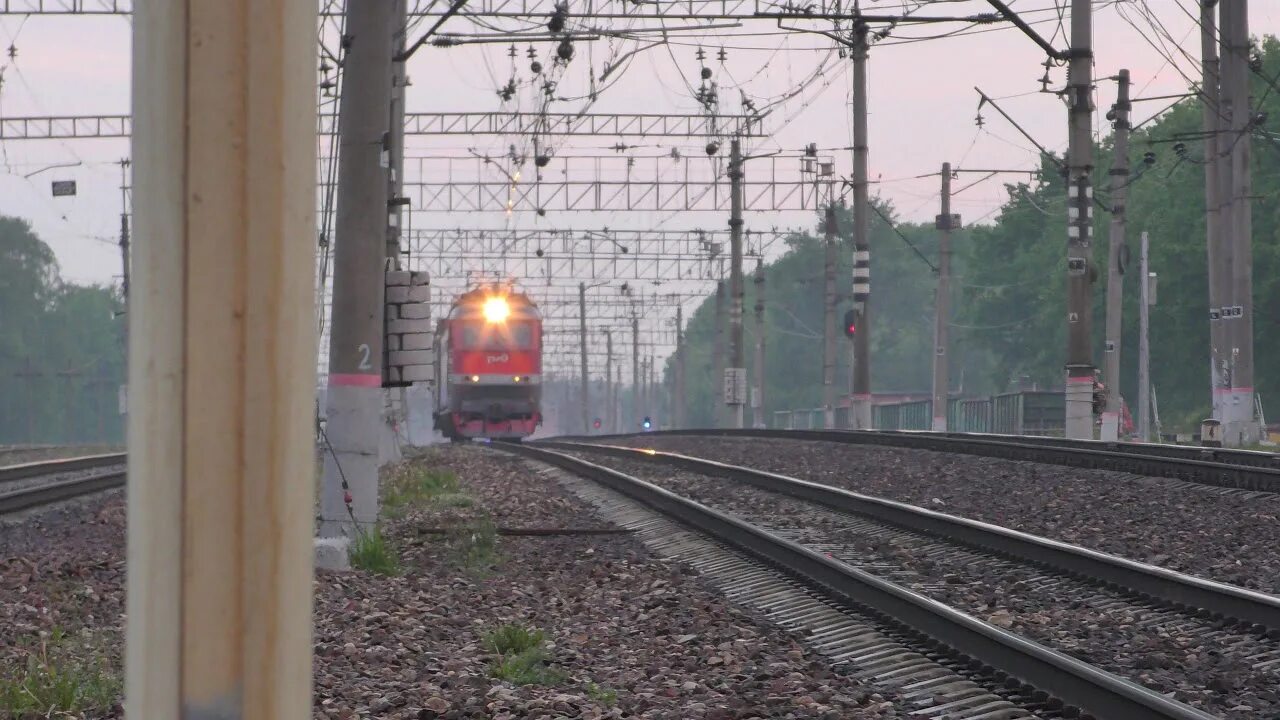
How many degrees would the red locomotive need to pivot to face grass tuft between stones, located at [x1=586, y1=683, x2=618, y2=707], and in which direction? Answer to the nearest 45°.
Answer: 0° — it already faces it

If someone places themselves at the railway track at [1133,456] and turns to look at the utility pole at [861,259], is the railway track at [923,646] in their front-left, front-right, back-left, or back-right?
back-left

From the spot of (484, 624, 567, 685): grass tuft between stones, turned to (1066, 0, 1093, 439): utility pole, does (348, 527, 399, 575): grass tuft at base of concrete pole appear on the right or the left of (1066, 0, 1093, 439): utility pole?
left

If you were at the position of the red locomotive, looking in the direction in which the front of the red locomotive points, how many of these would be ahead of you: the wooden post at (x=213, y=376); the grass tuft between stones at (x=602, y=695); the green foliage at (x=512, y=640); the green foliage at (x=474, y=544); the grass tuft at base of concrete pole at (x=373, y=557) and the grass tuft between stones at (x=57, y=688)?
6

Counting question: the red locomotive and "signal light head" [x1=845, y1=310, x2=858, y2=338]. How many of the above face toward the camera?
2

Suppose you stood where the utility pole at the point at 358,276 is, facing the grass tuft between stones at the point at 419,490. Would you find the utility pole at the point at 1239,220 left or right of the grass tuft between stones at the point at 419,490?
right

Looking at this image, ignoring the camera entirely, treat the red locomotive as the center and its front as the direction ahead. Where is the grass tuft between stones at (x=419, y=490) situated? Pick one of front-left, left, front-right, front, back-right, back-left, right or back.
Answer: front

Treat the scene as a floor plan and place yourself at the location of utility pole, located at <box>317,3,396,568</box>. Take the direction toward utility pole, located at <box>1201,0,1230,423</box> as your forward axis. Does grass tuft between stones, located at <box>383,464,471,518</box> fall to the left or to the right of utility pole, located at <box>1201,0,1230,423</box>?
left

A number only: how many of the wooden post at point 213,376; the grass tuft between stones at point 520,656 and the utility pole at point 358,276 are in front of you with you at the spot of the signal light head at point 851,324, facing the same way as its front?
3

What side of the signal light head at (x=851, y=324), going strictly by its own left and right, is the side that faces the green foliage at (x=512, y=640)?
front

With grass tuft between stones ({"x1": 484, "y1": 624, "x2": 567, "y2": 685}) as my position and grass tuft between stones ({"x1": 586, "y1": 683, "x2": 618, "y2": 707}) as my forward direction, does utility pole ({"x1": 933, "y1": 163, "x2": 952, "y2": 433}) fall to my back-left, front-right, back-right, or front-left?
back-left

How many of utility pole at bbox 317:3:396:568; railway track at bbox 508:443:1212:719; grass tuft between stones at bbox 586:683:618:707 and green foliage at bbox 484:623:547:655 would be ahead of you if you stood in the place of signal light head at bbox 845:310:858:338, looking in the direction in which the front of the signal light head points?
4

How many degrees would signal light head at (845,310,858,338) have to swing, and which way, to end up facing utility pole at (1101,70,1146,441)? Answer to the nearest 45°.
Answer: approximately 90° to its left

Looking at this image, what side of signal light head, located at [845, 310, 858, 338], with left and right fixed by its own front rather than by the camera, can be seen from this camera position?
front

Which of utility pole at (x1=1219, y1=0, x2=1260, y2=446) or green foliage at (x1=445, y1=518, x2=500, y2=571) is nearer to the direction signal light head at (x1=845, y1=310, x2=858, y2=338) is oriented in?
the green foliage

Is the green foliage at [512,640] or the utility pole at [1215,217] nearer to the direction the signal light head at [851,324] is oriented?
the green foliage

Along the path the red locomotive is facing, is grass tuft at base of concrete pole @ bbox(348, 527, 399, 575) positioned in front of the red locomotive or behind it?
in front

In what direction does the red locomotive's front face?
toward the camera

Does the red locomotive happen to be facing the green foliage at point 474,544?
yes
